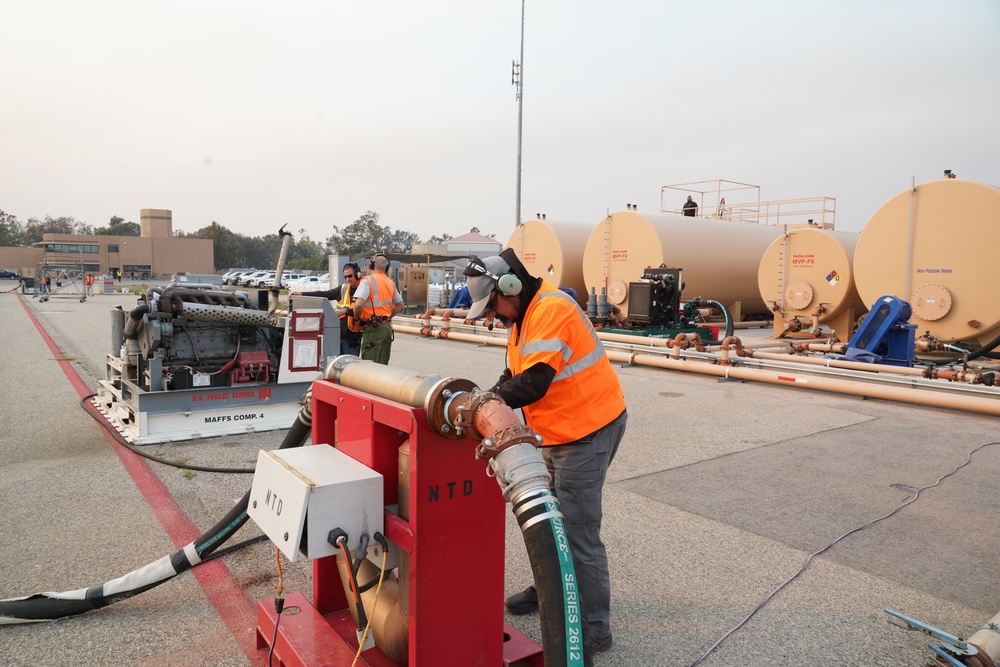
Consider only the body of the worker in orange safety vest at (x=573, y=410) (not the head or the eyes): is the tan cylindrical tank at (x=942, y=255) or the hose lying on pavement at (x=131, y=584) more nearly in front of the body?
the hose lying on pavement

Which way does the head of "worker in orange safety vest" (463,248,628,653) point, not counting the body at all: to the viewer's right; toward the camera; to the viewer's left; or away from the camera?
to the viewer's left

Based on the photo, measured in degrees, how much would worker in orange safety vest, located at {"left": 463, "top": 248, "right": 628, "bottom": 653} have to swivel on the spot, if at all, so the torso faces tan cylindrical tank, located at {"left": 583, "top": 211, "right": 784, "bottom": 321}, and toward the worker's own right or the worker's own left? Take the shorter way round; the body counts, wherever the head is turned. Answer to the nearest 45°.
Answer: approximately 90° to the worker's own right

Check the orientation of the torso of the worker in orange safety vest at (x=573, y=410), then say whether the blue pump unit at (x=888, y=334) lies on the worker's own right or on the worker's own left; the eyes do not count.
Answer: on the worker's own right

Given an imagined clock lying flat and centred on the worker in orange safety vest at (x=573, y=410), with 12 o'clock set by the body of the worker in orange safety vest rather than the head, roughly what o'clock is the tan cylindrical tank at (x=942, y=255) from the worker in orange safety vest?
The tan cylindrical tank is roughly at 4 o'clock from the worker in orange safety vest.

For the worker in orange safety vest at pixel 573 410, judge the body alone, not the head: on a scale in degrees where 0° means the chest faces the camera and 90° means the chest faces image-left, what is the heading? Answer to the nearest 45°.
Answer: approximately 90°

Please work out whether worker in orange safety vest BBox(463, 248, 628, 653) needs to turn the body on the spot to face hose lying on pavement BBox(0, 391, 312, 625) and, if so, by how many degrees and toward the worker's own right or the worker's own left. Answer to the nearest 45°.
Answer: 0° — they already face it

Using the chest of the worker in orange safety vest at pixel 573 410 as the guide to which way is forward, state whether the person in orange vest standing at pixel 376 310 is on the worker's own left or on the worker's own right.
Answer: on the worker's own right

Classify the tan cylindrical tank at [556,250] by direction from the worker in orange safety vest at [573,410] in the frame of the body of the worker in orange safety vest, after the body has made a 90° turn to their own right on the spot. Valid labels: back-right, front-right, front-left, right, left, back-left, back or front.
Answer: front

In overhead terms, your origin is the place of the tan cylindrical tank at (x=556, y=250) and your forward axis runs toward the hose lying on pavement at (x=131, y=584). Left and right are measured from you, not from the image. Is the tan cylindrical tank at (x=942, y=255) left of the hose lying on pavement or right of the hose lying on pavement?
left

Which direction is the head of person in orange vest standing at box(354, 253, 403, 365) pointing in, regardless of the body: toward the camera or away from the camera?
away from the camera
